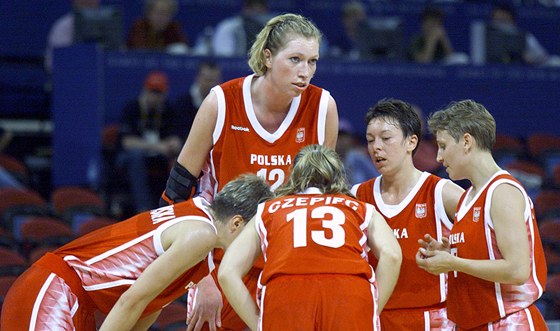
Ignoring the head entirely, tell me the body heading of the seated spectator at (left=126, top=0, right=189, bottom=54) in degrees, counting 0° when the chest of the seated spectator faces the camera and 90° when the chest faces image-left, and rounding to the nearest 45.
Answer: approximately 0°

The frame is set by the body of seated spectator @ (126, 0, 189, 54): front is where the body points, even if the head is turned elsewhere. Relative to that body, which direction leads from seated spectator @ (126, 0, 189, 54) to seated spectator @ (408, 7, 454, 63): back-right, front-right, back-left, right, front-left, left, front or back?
left

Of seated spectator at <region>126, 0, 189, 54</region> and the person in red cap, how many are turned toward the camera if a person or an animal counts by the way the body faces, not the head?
2

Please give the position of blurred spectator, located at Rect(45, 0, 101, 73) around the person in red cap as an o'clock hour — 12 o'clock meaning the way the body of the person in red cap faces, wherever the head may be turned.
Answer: The blurred spectator is roughly at 5 o'clock from the person in red cap.

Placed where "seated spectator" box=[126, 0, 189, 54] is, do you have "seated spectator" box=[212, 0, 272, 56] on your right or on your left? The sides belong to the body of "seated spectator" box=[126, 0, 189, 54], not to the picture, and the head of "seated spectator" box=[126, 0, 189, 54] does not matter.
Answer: on your left

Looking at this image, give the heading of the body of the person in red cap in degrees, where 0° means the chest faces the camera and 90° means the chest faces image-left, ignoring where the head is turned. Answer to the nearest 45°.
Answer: approximately 0°

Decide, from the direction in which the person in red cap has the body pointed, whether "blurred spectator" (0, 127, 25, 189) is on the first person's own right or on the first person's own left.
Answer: on the first person's own right
